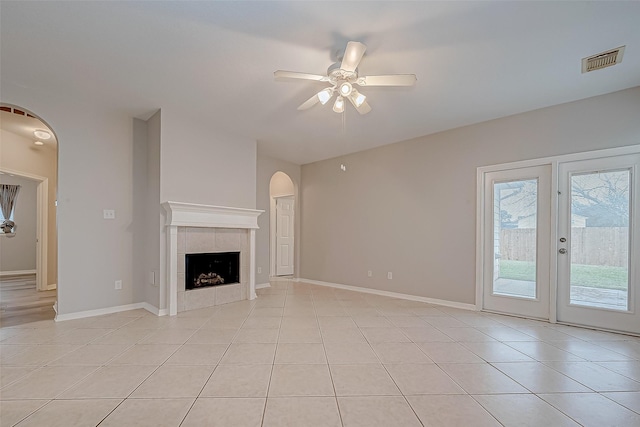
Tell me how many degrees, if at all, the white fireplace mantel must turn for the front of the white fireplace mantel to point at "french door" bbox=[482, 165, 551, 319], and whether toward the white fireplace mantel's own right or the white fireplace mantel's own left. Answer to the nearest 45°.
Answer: approximately 45° to the white fireplace mantel's own left

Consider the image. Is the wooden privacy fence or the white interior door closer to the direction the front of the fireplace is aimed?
the wooden privacy fence

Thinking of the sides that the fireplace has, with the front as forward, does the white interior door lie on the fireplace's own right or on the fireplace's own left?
on the fireplace's own left

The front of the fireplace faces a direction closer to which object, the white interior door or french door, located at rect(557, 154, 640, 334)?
the french door

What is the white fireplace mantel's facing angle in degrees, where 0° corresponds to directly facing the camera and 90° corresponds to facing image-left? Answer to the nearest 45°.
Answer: approximately 315°
